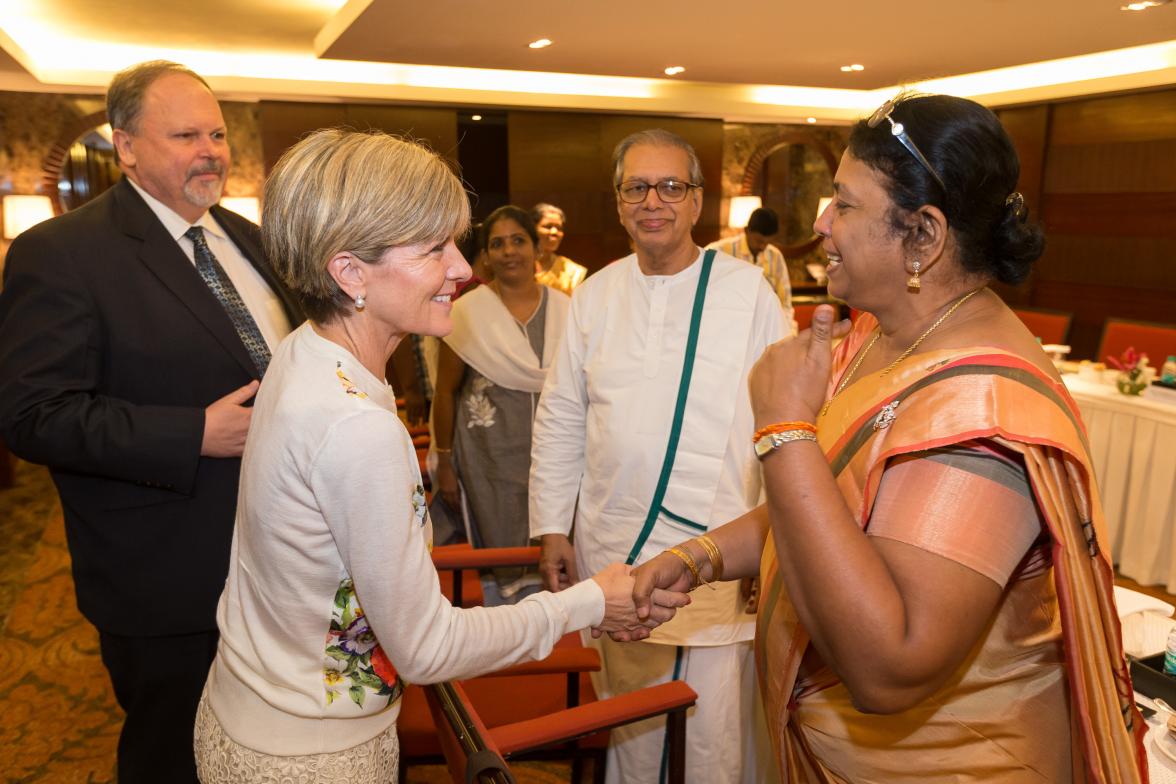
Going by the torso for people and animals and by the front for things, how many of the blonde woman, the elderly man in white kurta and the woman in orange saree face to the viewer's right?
1

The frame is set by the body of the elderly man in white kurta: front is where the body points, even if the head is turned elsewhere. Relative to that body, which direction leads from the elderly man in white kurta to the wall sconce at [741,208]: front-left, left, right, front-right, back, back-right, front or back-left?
back

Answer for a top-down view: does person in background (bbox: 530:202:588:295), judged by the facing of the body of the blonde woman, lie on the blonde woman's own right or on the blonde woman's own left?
on the blonde woman's own left

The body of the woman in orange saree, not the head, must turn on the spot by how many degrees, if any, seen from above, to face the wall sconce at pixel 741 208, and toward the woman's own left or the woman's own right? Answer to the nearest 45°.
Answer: approximately 90° to the woman's own right

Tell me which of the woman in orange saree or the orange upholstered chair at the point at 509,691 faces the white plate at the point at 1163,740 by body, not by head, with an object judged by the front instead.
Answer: the orange upholstered chair

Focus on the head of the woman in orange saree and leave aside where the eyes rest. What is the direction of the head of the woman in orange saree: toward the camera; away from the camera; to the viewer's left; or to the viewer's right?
to the viewer's left

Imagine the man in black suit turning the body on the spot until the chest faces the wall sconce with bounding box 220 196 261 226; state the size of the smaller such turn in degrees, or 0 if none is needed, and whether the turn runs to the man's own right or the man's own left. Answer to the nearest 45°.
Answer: approximately 135° to the man's own left

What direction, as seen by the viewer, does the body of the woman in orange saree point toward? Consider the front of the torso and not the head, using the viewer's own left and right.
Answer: facing to the left of the viewer

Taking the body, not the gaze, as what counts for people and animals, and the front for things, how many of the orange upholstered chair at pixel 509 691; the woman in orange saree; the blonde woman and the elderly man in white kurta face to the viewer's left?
1

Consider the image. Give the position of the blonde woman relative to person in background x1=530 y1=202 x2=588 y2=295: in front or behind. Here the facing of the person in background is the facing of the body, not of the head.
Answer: in front

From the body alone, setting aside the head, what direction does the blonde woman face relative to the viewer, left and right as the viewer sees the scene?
facing to the right of the viewer

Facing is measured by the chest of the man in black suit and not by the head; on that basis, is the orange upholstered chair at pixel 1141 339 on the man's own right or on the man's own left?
on the man's own left

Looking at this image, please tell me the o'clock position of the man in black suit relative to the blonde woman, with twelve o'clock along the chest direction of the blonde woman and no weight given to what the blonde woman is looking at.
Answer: The man in black suit is roughly at 8 o'clock from the blonde woman.

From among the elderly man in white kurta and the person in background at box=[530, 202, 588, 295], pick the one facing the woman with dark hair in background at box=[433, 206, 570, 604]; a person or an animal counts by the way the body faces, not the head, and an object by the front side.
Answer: the person in background

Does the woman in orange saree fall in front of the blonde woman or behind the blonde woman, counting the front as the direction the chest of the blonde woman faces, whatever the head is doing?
in front

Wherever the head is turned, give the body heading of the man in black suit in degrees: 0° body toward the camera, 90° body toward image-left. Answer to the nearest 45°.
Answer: approximately 315°

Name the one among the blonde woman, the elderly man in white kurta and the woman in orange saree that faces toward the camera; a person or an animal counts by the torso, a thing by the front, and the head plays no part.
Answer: the elderly man in white kurta

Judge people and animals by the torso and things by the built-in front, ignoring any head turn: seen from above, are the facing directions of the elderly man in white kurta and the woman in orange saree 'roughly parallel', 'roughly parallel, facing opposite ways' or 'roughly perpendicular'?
roughly perpendicular

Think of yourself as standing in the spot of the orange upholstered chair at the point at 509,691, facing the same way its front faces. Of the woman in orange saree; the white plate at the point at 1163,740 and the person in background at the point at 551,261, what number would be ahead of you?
2

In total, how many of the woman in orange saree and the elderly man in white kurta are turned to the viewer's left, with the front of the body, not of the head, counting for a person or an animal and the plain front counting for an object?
1
